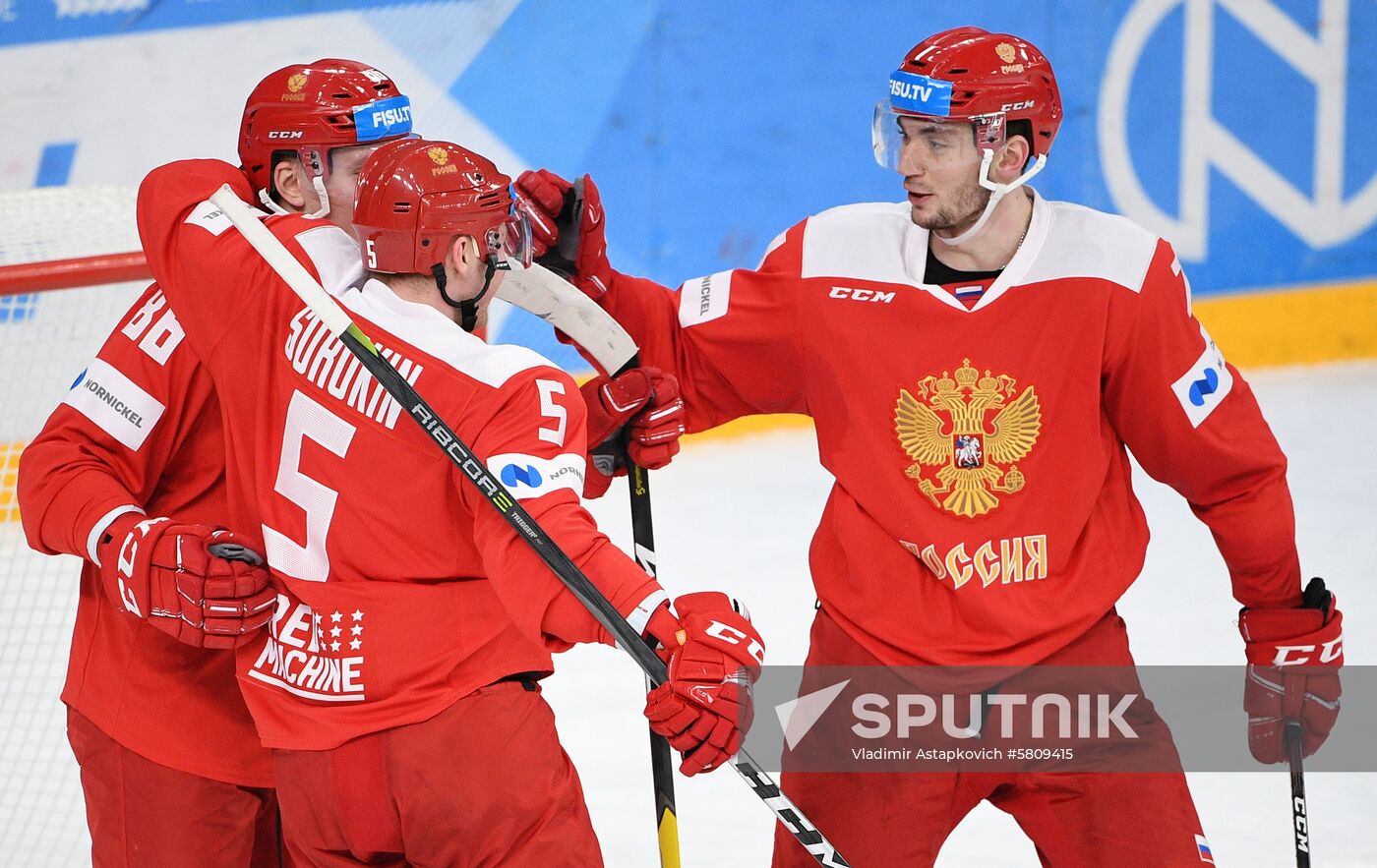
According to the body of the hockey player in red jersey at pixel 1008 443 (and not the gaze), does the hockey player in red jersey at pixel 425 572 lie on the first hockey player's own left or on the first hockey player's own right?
on the first hockey player's own right

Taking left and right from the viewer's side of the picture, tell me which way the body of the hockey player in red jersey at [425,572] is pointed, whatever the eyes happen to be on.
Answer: facing away from the viewer and to the right of the viewer

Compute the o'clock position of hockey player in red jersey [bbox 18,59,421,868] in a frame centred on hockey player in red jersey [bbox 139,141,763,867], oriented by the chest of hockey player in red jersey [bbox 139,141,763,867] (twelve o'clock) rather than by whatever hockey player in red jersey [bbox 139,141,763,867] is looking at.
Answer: hockey player in red jersey [bbox 18,59,421,868] is roughly at 9 o'clock from hockey player in red jersey [bbox 139,141,763,867].

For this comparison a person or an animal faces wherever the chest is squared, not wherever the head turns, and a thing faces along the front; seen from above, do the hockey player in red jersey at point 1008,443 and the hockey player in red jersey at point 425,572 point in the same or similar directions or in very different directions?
very different directions

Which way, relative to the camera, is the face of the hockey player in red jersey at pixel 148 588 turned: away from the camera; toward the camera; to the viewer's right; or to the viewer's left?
to the viewer's right

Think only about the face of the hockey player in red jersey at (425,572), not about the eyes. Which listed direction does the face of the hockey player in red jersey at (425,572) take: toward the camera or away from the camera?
away from the camera

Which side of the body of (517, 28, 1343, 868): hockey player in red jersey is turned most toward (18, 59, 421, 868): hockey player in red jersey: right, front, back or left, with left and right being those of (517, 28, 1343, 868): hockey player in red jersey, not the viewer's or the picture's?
right

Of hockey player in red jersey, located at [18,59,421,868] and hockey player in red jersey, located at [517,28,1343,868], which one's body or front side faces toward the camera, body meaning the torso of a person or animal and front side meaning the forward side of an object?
hockey player in red jersey, located at [517,28,1343,868]

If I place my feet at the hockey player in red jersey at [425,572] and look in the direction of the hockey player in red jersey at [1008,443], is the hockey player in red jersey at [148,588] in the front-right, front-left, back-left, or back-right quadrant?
back-left

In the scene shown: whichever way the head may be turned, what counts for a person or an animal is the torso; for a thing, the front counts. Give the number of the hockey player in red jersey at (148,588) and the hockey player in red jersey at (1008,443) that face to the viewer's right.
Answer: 1

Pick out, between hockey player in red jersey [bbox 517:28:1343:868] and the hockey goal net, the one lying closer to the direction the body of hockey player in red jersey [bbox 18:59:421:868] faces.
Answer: the hockey player in red jersey

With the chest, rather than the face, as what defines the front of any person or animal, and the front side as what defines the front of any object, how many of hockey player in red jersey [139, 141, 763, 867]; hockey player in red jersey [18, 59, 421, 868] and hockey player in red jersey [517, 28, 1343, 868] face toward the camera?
1

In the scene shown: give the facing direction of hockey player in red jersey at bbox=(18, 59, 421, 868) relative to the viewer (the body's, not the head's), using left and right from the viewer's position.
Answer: facing to the right of the viewer

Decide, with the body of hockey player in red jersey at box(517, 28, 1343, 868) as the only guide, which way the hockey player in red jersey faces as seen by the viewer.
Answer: toward the camera
